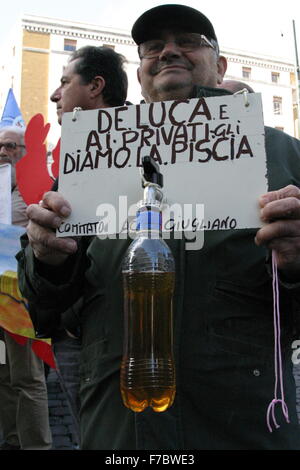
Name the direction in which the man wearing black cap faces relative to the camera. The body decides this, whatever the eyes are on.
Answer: toward the camera

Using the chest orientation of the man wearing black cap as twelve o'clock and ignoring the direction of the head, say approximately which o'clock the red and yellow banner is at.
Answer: The red and yellow banner is roughly at 5 o'clock from the man wearing black cap.

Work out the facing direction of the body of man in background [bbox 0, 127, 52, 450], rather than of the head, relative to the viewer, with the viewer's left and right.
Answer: facing the viewer and to the left of the viewer

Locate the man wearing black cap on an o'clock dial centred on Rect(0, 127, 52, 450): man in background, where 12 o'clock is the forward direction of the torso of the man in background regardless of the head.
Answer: The man wearing black cap is roughly at 10 o'clock from the man in background.

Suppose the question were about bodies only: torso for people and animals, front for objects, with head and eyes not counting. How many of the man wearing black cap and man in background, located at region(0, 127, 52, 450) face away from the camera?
0

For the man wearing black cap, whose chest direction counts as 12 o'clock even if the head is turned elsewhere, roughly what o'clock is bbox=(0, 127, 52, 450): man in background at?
The man in background is roughly at 5 o'clock from the man wearing black cap.
